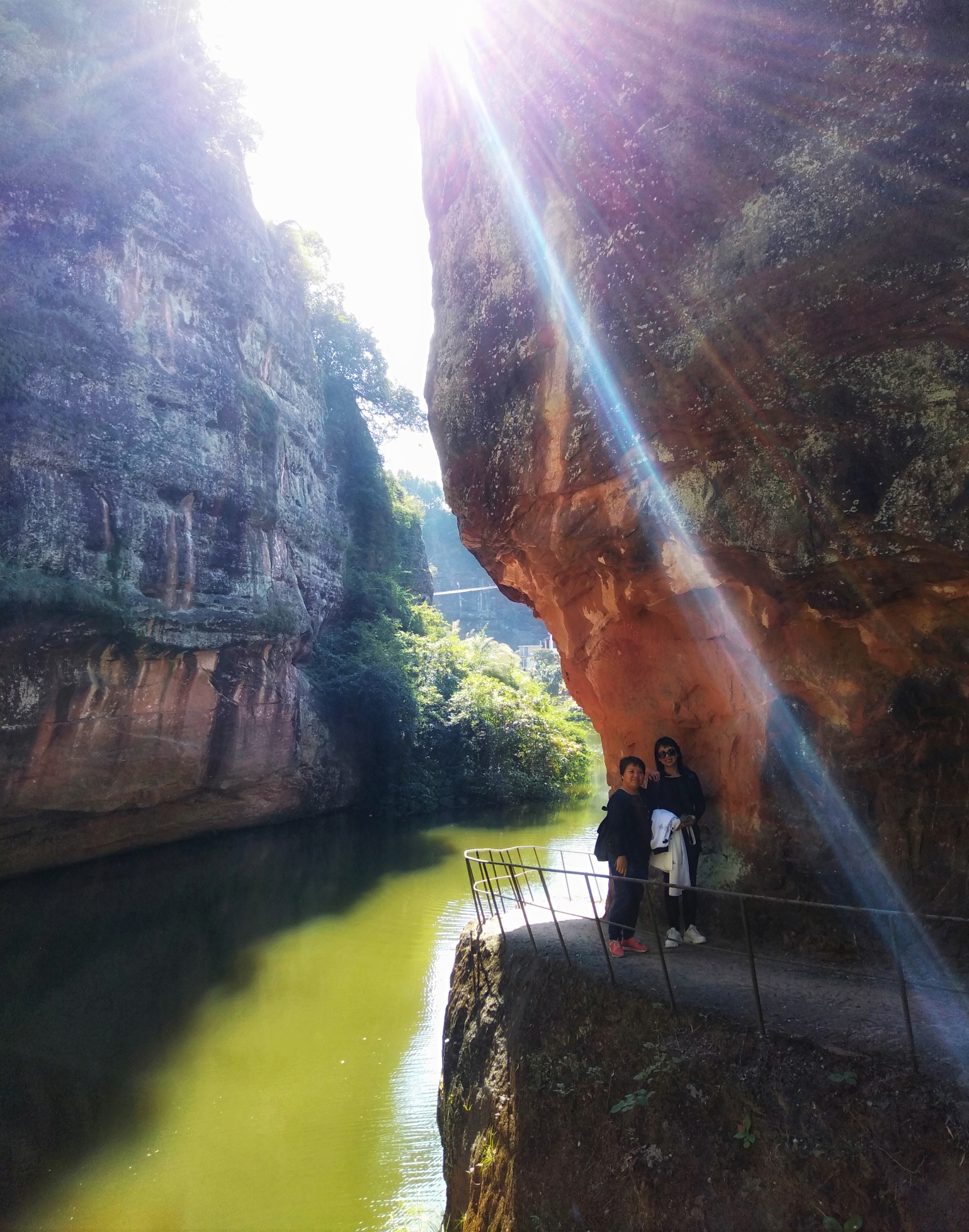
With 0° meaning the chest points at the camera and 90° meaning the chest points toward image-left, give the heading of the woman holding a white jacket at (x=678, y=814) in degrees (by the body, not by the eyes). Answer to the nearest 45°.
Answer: approximately 0°

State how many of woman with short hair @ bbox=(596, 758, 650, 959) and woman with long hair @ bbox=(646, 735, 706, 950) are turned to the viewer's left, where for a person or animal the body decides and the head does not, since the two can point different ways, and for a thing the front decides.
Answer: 0

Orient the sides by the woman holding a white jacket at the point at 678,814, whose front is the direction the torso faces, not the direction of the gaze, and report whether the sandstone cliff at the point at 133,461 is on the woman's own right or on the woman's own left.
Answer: on the woman's own right

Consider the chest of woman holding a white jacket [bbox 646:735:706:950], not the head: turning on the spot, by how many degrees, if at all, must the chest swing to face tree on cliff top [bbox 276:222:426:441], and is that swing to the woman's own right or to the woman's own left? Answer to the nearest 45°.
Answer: approximately 135° to the woman's own right

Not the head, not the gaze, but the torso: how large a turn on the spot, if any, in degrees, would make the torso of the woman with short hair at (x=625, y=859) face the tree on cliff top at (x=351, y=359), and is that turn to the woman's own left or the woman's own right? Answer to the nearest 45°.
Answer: approximately 180°
